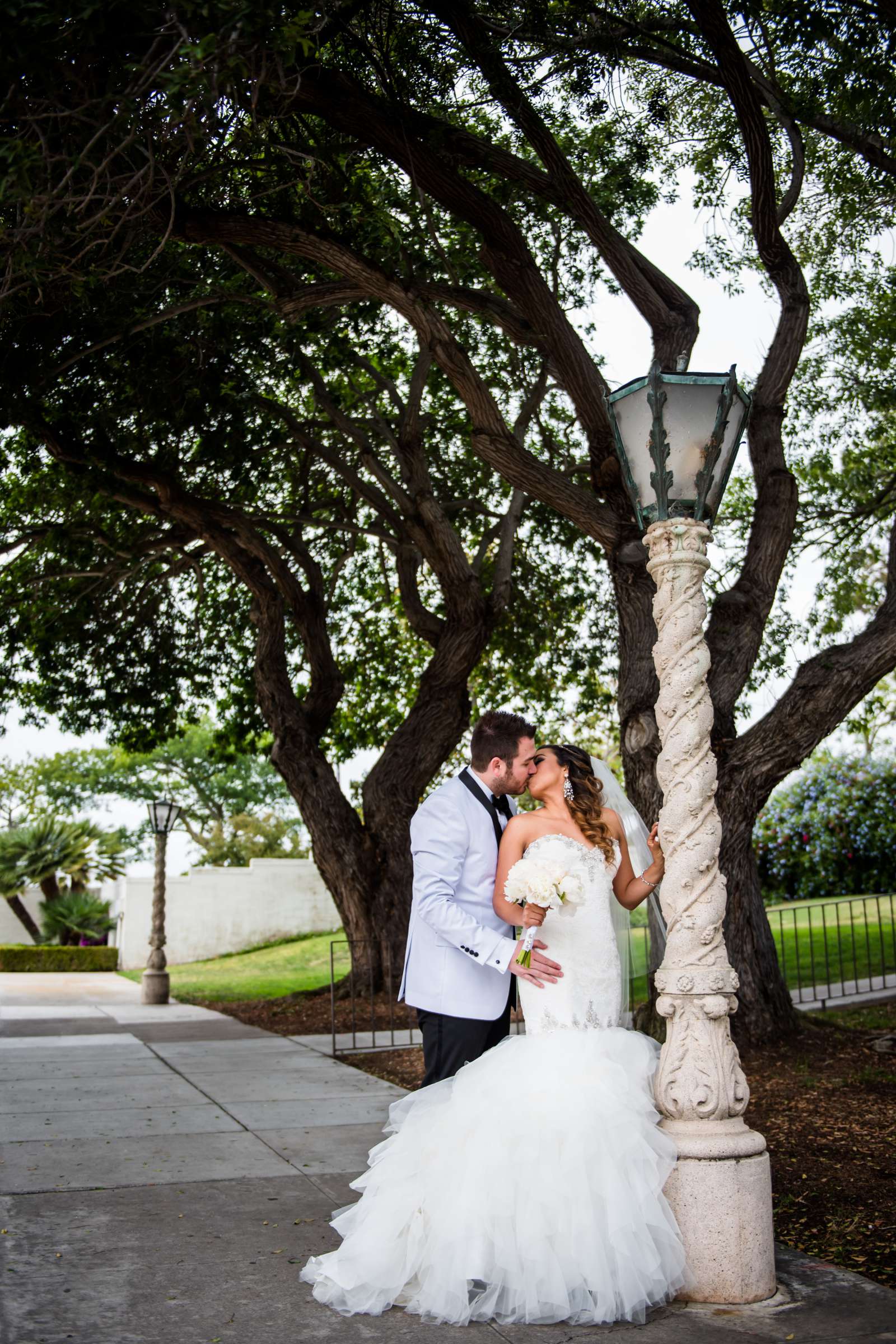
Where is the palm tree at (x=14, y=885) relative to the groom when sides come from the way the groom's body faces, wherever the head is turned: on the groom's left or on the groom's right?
on the groom's left

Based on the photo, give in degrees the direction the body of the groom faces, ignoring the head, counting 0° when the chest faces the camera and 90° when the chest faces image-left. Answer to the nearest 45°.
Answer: approximately 270°

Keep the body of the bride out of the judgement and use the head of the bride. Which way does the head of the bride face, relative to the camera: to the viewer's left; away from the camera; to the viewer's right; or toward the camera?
to the viewer's left

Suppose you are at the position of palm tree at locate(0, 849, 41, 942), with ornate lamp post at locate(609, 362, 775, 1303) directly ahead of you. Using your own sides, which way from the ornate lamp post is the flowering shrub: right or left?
left

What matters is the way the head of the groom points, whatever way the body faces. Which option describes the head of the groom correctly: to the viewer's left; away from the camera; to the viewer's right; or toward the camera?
to the viewer's right

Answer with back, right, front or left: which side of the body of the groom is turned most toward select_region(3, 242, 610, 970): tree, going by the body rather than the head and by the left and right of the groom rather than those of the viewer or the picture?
left
